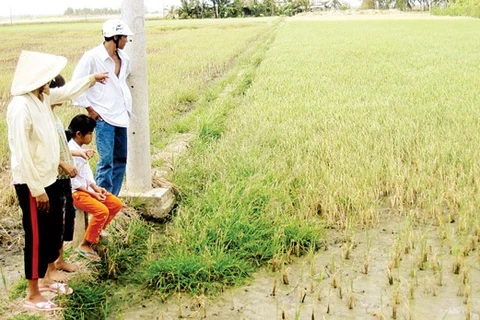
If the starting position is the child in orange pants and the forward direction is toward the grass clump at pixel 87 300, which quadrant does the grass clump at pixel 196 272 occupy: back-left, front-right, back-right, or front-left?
front-left

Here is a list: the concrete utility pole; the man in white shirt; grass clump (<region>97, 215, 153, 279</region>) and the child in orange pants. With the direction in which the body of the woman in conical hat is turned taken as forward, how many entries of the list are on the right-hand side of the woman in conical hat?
0

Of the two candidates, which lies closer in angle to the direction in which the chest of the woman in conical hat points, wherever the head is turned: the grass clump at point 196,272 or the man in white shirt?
the grass clump

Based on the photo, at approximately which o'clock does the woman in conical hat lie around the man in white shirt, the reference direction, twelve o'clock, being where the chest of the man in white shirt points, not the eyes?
The woman in conical hat is roughly at 2 o'clock from the man in white shirt.

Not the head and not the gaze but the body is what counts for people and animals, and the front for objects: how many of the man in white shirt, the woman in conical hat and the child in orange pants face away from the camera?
0

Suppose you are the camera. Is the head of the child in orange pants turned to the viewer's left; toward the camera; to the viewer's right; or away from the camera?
to the viewer's right

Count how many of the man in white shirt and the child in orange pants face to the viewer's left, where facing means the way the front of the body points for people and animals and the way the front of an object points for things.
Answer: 0

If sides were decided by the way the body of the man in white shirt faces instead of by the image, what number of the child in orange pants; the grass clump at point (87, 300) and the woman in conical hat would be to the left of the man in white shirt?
0

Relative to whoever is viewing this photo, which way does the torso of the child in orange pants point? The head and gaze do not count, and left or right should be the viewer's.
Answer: facing the viewer and to the right of the viewer
